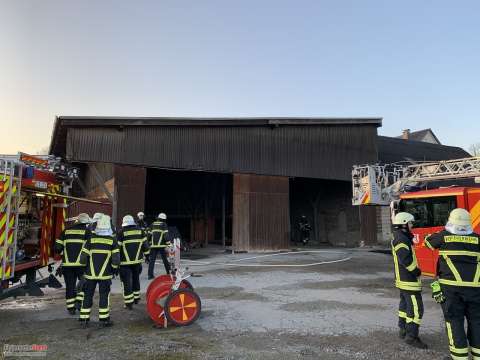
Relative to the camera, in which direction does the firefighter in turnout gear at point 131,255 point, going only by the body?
away from the camera

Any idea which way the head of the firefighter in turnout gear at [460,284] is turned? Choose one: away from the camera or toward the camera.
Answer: away from the camera

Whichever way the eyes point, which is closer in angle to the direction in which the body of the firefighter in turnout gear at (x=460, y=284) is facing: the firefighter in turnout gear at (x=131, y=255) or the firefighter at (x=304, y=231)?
the firefighter

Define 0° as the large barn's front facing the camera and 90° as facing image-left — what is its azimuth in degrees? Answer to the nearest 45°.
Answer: approximately 0°

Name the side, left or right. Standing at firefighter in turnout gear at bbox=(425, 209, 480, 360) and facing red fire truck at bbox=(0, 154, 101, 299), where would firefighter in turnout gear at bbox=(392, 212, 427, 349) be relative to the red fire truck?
right

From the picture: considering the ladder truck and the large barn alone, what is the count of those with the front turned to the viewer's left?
1

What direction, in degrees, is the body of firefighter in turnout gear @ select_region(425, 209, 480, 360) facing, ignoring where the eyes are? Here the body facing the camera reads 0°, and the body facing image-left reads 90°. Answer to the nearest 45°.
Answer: approximately 180°
